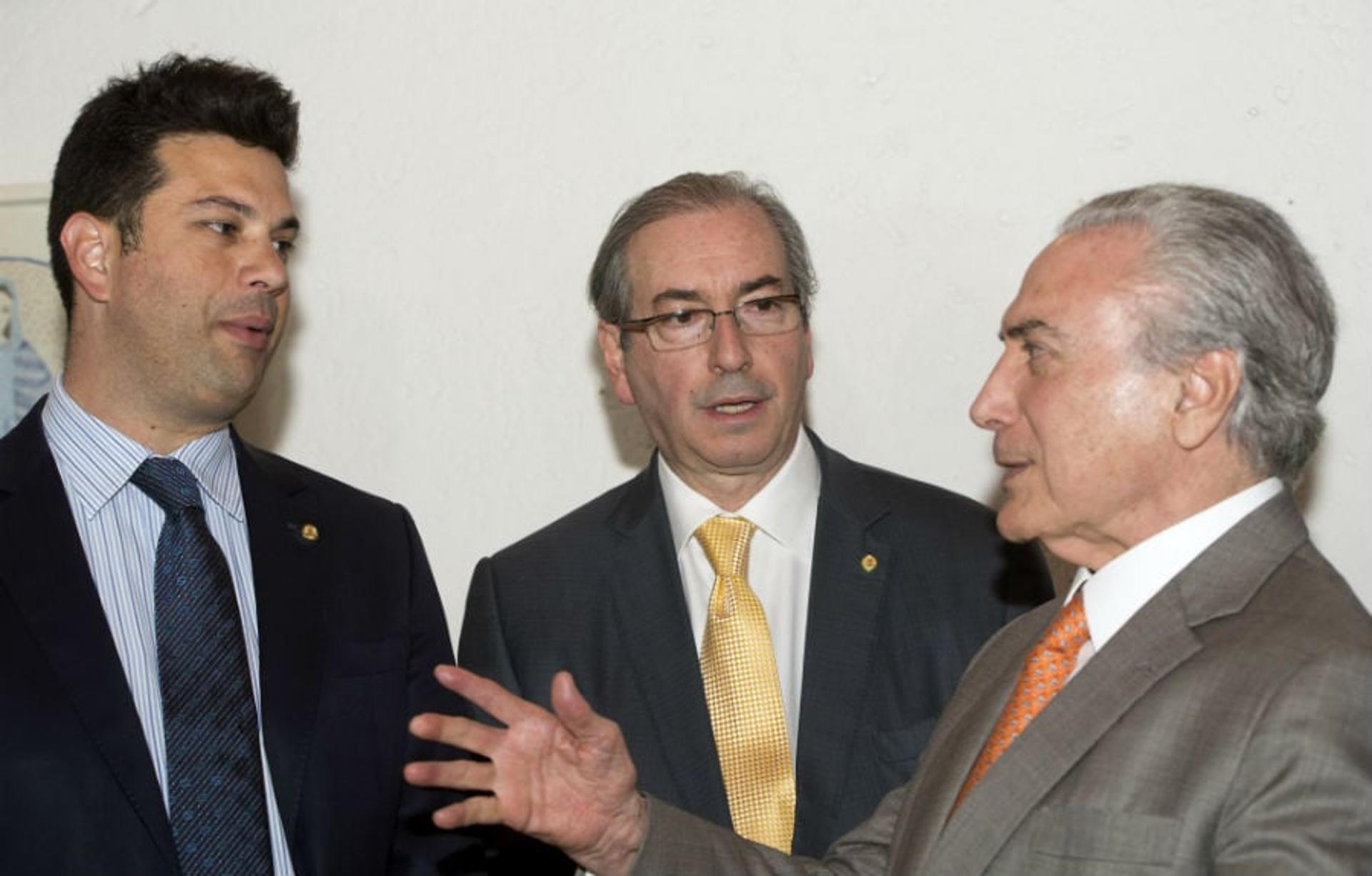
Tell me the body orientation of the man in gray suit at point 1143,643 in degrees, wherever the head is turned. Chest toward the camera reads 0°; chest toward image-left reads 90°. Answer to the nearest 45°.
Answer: approximately 45°

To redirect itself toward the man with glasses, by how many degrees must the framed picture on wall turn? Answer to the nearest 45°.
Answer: approximately 45° to its left

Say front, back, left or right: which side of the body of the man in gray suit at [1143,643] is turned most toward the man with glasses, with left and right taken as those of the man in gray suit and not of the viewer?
right

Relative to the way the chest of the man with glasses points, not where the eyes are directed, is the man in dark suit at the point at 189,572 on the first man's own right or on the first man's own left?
on the first man's own right

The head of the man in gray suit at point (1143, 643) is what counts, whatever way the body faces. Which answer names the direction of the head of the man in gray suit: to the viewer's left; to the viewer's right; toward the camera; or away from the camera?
to the viewer's left

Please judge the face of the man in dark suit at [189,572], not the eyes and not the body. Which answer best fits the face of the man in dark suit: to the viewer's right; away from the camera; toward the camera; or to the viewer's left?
to the viewer's right

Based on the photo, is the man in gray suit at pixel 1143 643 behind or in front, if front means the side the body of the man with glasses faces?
in front

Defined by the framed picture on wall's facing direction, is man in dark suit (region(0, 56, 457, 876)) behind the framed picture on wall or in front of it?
in front

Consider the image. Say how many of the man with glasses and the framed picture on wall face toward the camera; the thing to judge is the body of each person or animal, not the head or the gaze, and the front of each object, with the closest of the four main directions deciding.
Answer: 2

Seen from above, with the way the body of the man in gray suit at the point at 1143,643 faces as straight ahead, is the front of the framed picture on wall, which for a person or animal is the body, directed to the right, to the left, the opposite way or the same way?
to the left
